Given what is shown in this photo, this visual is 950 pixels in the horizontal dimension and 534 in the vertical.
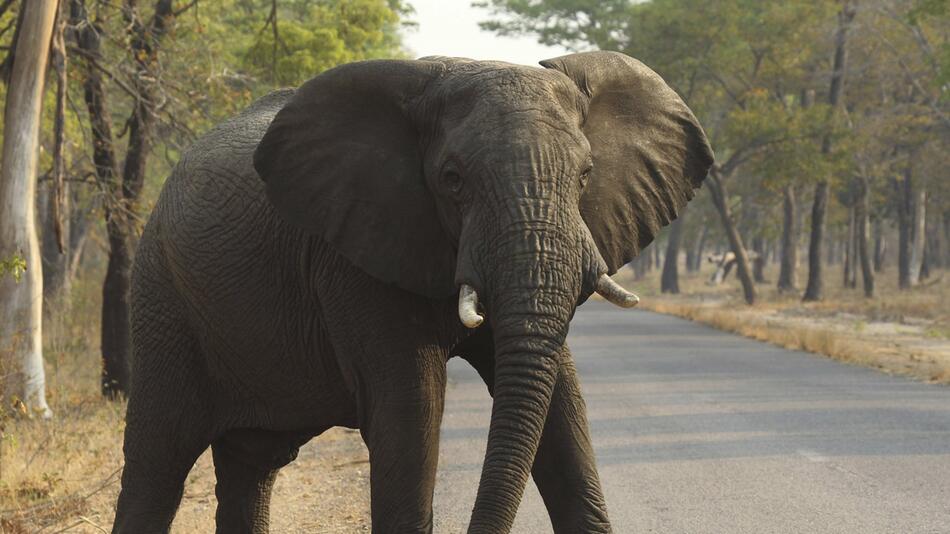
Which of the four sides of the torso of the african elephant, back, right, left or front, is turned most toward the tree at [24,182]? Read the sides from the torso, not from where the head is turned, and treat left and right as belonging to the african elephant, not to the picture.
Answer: back

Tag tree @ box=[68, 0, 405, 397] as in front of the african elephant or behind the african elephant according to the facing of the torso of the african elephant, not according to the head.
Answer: behind

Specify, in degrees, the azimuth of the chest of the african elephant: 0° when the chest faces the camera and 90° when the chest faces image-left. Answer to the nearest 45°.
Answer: approximately 315°
